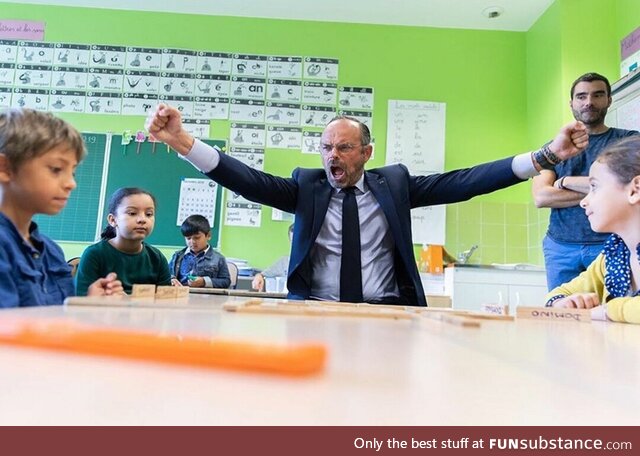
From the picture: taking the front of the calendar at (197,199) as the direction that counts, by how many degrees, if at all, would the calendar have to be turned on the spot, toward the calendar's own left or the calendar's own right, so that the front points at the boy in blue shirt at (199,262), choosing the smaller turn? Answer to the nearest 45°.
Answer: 0° — it already faces them

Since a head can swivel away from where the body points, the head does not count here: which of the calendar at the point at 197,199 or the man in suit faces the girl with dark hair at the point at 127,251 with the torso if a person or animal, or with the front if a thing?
the calendar

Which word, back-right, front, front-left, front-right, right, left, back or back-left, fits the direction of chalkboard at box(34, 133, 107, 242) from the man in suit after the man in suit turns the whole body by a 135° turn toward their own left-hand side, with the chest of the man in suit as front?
left

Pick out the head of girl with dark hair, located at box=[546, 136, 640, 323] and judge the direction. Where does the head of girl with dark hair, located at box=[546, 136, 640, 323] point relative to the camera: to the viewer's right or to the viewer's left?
to the viewer's left

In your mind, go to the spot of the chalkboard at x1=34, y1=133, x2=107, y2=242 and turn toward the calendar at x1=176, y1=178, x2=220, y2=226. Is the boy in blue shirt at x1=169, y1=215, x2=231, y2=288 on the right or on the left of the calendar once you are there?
right

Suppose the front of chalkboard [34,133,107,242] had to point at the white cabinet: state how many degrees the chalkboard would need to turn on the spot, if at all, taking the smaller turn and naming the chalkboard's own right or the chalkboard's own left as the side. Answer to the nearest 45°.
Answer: approximately 45° to the chalkboard's own left

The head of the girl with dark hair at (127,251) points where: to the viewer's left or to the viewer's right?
to the viewer's right

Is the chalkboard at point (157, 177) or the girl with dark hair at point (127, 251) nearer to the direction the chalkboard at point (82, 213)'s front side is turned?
the girl with dark hair

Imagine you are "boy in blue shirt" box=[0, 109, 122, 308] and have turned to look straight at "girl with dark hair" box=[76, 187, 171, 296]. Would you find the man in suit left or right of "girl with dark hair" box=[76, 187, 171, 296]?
right

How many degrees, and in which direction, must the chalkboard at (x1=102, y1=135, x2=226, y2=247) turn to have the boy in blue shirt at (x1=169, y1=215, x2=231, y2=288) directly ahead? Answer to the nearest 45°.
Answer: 0° — it already faces them
